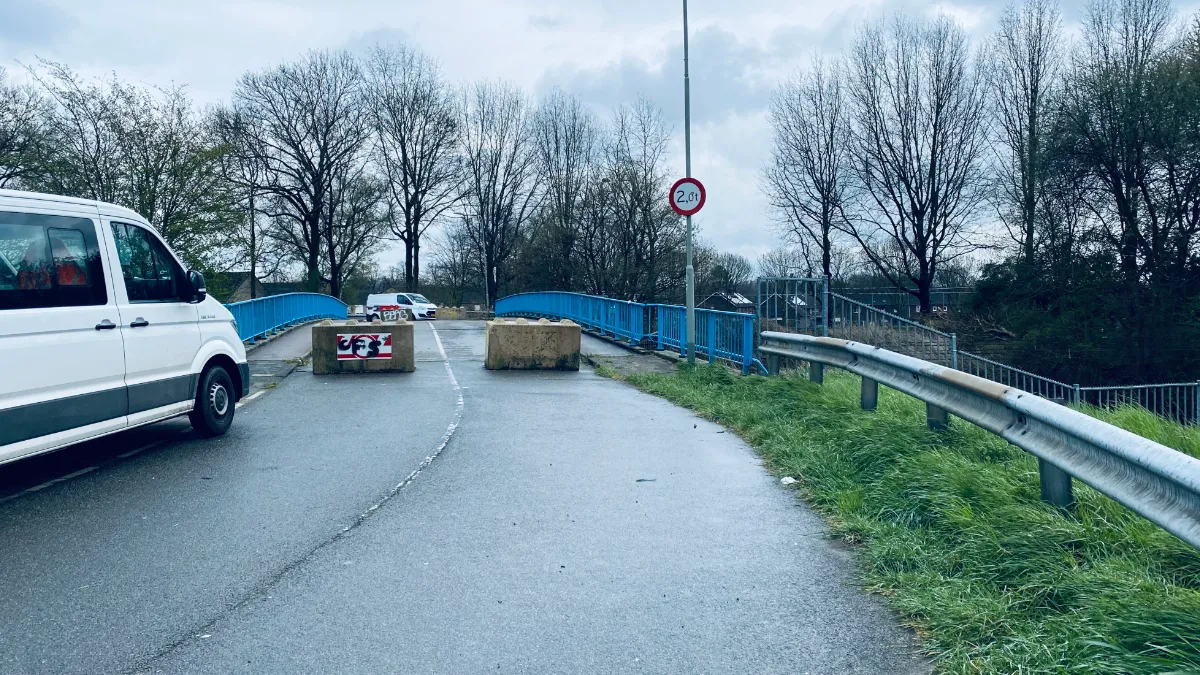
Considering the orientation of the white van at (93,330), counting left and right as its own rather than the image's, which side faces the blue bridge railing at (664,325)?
front

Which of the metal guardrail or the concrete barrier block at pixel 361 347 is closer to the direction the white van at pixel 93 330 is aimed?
the concrete barrier block

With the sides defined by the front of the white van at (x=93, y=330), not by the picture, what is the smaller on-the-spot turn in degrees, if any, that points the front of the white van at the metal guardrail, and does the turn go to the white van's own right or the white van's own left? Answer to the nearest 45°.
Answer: approximately 90° to the white van's own right

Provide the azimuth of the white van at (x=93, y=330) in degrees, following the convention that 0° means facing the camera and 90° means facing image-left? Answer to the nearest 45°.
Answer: approximately 225°

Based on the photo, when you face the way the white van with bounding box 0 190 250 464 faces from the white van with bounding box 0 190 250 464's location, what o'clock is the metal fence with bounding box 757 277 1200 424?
The metal fence is roughly at 1 o'clock from the white van.

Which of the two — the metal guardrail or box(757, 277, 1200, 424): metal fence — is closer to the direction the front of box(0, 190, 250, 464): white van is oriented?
the metal fence

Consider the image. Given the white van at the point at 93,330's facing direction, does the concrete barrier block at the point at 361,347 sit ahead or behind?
ahead

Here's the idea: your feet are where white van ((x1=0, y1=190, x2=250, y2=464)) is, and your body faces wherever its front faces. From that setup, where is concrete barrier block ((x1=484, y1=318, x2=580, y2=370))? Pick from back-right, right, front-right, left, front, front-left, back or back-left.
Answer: front

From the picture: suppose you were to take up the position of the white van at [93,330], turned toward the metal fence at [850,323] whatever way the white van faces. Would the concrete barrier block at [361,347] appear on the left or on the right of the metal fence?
left

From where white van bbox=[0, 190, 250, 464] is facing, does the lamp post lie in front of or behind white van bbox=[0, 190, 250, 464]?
in front
